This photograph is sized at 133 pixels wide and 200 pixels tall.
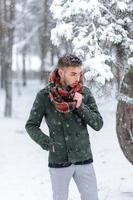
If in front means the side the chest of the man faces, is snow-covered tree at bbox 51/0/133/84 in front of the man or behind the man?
behind

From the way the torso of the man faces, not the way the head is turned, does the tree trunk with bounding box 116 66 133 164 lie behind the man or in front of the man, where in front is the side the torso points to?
behind

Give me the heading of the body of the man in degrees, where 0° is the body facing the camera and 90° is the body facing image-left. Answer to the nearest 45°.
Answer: approximately 0°
